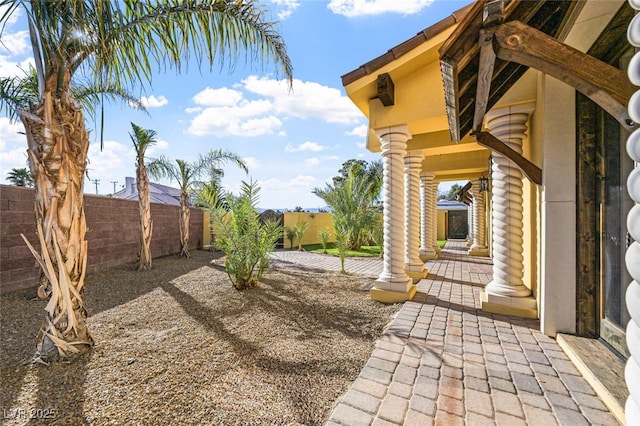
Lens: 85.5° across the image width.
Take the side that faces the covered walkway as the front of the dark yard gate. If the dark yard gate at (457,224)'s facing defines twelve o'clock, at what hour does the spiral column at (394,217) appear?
The spiral column is roughly at 12 o'clock from the dark yard gate.

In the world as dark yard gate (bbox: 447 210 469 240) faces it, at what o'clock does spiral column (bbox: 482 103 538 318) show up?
The spiral column is roughly at 12 o'clock from the dark yard gate.

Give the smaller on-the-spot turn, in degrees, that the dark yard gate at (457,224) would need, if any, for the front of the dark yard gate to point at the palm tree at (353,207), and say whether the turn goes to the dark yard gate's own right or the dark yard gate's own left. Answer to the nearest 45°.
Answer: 0° — it already faces it

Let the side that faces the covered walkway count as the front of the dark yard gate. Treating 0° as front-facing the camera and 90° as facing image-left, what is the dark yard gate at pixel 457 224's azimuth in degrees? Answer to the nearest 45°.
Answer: approximately 0°

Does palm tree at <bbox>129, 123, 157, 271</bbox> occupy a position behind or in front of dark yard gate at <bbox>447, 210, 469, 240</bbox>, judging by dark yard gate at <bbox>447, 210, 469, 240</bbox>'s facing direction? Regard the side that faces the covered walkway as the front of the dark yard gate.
in front

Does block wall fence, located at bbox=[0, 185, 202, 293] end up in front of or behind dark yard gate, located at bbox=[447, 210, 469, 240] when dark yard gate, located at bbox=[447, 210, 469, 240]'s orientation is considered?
in front

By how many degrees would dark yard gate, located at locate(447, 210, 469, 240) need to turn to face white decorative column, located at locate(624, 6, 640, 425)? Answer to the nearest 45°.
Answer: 0° — it already faces it

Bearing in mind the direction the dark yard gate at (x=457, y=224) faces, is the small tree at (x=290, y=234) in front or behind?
in front

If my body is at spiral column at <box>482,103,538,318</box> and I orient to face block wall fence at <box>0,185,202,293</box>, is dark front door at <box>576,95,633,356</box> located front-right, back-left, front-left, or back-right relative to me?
back-left
